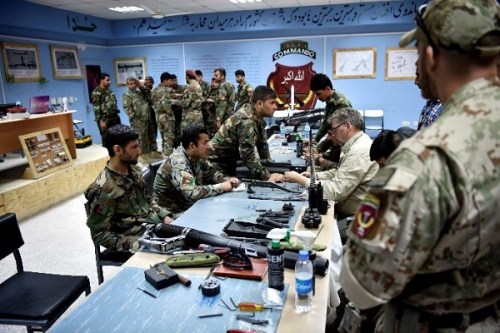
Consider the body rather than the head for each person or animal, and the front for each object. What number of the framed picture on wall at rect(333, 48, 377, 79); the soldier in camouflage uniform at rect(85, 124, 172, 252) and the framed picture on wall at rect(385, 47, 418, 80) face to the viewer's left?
0

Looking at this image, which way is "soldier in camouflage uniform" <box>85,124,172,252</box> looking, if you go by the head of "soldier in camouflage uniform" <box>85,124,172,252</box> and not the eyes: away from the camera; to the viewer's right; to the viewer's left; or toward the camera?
to the viewer's right

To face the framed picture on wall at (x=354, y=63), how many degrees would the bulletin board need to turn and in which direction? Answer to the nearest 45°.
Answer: approximately 45° to its left

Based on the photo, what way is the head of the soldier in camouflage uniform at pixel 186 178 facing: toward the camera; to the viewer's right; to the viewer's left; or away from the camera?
to the viewer's right

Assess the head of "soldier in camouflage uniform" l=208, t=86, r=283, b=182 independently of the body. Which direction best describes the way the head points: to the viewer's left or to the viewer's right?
to the viewer's right

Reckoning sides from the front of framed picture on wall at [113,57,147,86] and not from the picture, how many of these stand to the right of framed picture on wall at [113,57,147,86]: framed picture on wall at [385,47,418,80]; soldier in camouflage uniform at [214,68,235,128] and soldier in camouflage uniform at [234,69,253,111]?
0

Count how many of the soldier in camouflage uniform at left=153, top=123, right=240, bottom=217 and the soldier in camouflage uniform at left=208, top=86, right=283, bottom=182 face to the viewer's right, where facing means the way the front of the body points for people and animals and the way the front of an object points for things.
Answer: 2

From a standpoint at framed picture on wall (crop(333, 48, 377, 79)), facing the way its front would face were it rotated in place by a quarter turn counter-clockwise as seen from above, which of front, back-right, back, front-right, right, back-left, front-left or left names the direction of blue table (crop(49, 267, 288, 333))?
right

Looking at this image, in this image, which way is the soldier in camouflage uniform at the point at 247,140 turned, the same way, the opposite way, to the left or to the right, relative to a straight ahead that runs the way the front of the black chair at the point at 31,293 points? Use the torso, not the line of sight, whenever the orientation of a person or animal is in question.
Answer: the same way

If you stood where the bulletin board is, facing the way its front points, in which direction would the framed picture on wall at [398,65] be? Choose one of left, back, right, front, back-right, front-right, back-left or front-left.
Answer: front-left

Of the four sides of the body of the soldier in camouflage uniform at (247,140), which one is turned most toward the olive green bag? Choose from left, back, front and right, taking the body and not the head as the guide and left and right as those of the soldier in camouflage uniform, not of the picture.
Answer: right

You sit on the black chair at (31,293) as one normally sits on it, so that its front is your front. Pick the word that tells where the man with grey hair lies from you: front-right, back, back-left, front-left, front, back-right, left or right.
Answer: front-left

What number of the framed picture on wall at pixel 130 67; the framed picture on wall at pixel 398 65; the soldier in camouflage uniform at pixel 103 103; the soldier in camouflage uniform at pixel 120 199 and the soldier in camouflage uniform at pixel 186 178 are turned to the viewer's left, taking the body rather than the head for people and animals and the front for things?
0

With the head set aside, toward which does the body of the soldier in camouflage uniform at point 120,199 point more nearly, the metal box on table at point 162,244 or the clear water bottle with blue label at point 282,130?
the metal box on table

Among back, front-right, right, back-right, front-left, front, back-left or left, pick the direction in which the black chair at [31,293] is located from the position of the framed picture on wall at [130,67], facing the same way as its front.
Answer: front

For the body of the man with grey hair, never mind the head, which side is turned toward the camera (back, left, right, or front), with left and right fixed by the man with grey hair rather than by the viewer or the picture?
left

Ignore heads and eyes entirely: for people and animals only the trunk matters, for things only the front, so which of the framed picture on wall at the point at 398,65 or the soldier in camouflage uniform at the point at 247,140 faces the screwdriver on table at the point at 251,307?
the framed picture on wall

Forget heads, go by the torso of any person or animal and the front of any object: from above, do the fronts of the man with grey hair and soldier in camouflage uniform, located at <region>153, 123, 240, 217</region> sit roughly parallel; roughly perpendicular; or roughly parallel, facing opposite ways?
roughly parallel, facing opposite ways

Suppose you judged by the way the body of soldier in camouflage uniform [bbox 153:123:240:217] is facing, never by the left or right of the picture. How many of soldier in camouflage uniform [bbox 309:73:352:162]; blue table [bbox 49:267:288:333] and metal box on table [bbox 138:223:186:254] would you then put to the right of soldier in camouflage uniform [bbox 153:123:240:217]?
2

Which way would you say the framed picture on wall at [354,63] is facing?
toward the camera

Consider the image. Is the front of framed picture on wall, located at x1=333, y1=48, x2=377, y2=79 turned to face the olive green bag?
yes
